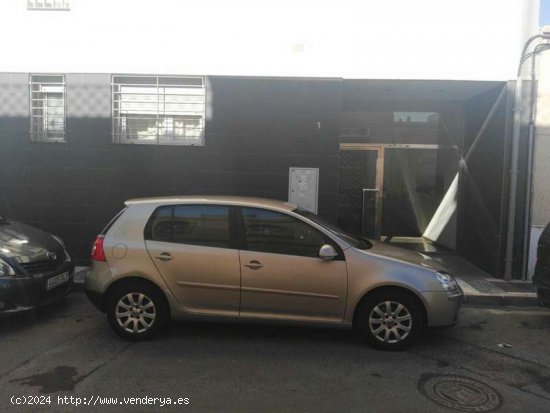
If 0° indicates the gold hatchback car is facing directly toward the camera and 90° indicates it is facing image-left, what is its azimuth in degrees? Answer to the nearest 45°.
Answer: approximately 270°

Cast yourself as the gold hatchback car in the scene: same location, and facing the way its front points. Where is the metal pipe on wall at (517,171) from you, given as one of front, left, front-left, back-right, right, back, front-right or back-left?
front-left

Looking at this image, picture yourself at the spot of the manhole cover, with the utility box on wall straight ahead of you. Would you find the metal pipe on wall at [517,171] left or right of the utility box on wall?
right

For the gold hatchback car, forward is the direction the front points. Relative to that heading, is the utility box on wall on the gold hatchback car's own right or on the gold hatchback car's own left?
on the gold hatchback car's own left

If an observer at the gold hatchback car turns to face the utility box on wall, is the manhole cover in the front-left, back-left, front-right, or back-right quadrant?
back-right

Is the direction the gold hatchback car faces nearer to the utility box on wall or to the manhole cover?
the manhole cover

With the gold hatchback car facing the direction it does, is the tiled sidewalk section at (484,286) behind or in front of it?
in front
